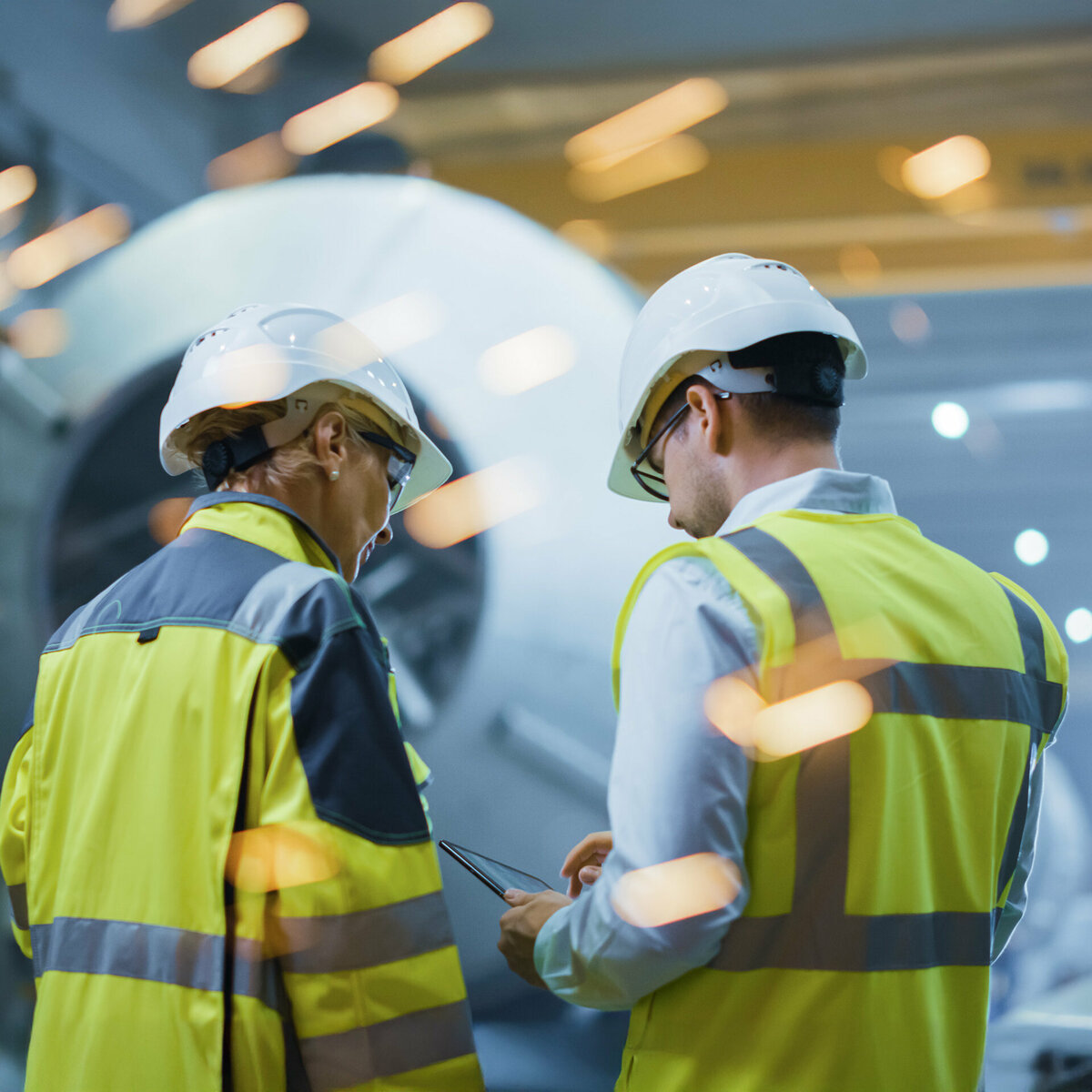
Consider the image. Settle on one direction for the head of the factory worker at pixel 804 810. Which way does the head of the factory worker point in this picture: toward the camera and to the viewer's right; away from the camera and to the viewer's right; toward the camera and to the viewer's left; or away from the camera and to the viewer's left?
away from the camera and to the viewer's left

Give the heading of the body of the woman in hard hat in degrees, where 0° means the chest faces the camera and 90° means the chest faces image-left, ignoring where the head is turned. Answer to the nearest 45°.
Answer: approximately 225°

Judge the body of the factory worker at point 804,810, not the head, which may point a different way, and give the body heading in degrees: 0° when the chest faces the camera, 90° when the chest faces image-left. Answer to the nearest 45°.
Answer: approximately 135°

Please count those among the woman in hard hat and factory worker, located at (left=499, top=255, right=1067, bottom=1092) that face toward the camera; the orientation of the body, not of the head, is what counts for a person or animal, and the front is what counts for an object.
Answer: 0

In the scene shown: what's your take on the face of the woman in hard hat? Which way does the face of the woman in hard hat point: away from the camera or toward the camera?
away from the camera
